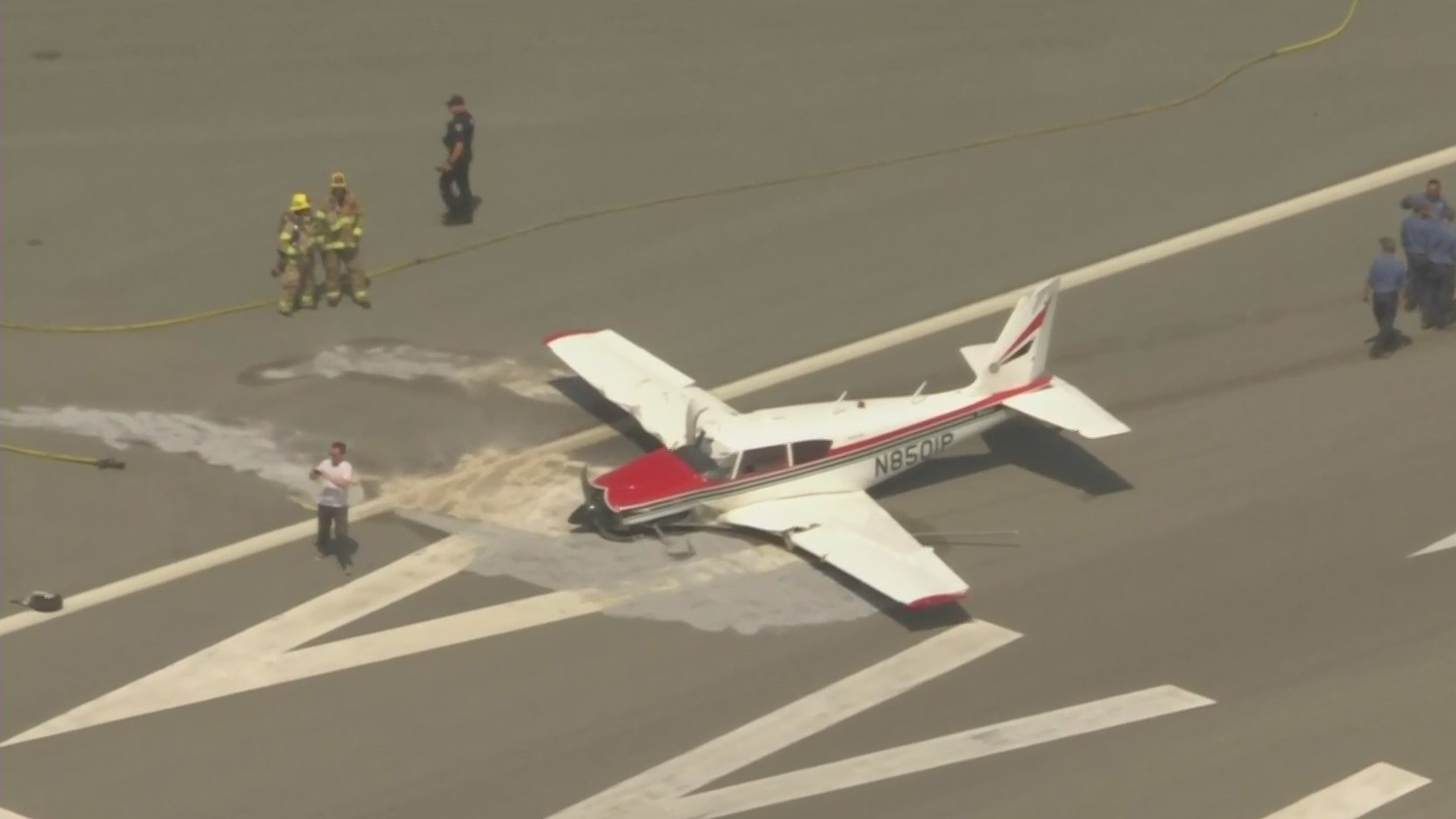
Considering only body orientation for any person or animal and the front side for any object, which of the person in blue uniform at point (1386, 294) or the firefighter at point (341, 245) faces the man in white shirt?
the firefighter

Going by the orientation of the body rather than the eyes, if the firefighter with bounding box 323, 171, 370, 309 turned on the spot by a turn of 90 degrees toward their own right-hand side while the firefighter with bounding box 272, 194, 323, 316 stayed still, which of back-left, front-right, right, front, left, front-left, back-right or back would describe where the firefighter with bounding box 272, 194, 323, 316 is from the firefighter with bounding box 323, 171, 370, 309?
front

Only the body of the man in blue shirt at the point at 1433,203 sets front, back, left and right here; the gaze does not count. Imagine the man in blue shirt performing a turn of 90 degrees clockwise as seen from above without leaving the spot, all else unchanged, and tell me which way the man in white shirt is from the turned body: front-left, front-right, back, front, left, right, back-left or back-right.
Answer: front-left

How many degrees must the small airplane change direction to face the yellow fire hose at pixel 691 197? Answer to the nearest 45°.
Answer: approximately 135° to its right

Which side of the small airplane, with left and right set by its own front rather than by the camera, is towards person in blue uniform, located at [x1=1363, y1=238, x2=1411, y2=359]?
back

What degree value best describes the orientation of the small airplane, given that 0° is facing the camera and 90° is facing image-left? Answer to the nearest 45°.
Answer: approximately 45°

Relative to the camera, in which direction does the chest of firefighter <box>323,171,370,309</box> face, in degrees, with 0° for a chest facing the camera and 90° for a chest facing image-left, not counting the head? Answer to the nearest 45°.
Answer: approximately 0°

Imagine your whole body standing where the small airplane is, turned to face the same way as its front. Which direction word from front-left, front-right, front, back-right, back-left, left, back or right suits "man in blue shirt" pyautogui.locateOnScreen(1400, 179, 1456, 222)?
back
